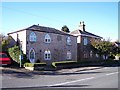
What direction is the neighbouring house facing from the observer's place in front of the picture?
facing the viewer and to the right of the viewer

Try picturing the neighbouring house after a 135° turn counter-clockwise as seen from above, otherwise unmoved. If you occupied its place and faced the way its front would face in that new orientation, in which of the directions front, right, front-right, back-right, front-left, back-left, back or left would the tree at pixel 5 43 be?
back-left

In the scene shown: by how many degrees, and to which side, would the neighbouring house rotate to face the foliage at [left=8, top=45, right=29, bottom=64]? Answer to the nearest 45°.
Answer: approximately 90° to its right
